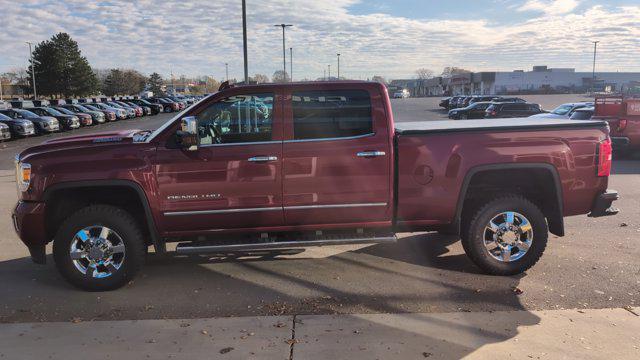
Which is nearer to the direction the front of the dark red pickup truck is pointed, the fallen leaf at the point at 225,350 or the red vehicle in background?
the fallen leaf

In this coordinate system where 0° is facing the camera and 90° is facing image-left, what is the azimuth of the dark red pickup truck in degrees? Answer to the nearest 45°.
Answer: approximately 90°

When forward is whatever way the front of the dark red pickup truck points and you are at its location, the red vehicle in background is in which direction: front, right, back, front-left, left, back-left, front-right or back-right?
back-right

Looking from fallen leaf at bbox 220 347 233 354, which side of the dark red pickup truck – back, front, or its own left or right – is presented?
left
